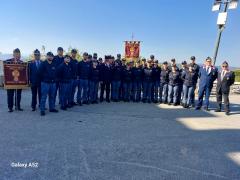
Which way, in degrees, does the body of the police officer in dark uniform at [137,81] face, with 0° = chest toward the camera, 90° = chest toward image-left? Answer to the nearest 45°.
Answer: approximately 0°

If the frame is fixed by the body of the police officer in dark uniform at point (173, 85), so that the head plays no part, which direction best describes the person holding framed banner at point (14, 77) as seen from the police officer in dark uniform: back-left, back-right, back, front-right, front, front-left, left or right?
front-right

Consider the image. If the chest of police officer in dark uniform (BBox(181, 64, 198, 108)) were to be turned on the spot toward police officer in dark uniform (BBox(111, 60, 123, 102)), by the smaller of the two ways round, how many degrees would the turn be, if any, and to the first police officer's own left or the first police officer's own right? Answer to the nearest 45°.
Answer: approximately 90° to the first police officer's own right

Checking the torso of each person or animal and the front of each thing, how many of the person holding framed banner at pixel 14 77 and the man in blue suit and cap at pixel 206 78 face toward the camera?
2

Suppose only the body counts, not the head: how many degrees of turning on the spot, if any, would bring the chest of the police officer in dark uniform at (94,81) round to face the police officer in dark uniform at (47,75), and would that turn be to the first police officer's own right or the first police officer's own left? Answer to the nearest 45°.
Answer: approximately 45° to the first police officer's own right

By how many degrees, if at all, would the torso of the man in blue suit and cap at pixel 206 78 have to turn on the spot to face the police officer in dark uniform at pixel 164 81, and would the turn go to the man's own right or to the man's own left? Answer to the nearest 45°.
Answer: approximately 90° to the man's own right

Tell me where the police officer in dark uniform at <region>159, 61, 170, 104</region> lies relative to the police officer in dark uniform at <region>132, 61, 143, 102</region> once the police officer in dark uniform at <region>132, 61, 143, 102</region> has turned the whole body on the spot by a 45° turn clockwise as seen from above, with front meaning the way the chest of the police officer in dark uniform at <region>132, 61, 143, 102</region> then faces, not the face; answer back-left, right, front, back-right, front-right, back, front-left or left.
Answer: back-left

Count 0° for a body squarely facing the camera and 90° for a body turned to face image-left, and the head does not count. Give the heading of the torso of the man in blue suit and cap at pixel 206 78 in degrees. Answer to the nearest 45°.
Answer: approximately 0°

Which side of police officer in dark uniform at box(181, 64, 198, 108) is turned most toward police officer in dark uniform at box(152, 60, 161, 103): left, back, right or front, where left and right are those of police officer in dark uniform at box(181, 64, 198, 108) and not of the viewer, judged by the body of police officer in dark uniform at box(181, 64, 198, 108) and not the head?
right
